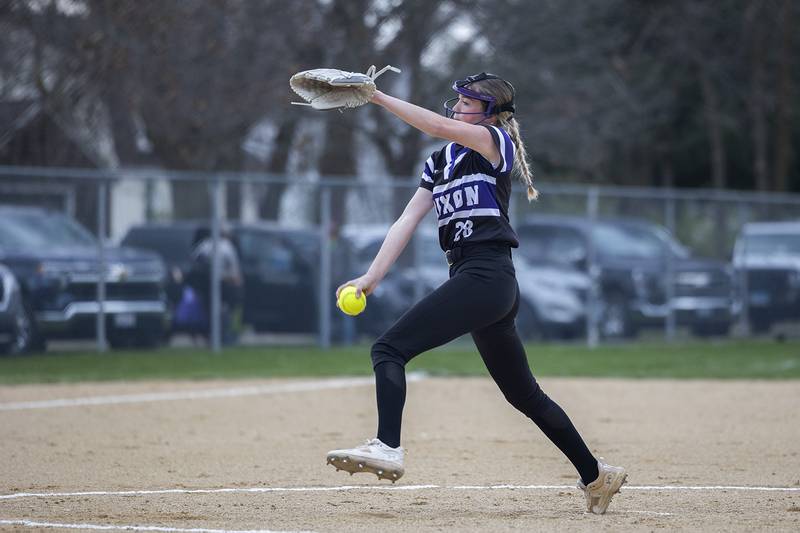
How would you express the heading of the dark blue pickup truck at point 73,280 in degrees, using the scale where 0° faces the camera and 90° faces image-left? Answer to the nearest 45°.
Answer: approximately 315°

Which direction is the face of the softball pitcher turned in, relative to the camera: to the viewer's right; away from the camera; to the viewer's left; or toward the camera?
to the viewer's left

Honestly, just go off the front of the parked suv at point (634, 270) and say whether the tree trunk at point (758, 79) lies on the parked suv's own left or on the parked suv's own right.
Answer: on the parked suv's own left

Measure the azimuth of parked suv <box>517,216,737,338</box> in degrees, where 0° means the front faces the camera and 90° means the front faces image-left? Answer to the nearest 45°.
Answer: approximately 315°

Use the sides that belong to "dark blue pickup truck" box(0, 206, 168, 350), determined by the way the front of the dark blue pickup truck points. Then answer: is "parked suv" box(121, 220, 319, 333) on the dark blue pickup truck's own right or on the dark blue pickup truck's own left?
on the dark blue pickup truck's own left

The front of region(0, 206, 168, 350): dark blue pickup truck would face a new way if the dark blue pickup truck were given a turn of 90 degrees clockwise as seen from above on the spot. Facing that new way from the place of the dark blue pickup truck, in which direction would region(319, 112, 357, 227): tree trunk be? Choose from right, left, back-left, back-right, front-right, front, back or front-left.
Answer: back

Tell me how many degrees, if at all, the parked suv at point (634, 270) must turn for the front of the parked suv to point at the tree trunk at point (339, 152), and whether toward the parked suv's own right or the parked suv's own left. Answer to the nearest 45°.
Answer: approximately 180°
